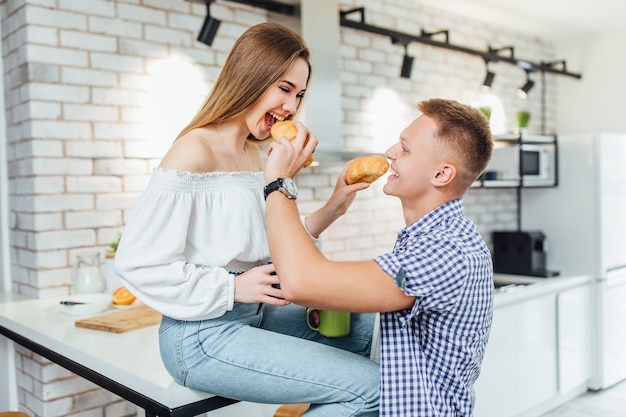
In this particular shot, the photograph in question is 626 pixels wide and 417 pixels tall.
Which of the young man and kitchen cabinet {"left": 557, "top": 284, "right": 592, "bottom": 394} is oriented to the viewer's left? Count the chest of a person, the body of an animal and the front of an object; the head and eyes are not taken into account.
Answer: the young man

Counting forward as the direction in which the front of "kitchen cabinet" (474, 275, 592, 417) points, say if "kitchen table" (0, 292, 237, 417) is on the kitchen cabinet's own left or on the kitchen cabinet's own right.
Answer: on the kitchen cabinet's own right

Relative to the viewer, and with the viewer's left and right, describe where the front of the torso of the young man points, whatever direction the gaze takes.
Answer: facing to the left of the viewer

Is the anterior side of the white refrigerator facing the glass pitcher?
no

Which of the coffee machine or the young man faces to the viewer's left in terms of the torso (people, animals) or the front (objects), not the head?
the young man

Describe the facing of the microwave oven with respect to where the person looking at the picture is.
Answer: facing the viewer and to the right of the viewer

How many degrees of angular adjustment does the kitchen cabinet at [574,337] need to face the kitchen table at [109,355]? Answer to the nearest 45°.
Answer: approximately 90° to its right

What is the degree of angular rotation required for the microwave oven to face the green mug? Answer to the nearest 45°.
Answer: approximately 45° to its right

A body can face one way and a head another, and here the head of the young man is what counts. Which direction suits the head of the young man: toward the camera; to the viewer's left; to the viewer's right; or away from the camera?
to the viewer's left

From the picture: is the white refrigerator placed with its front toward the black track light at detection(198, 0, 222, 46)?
no
